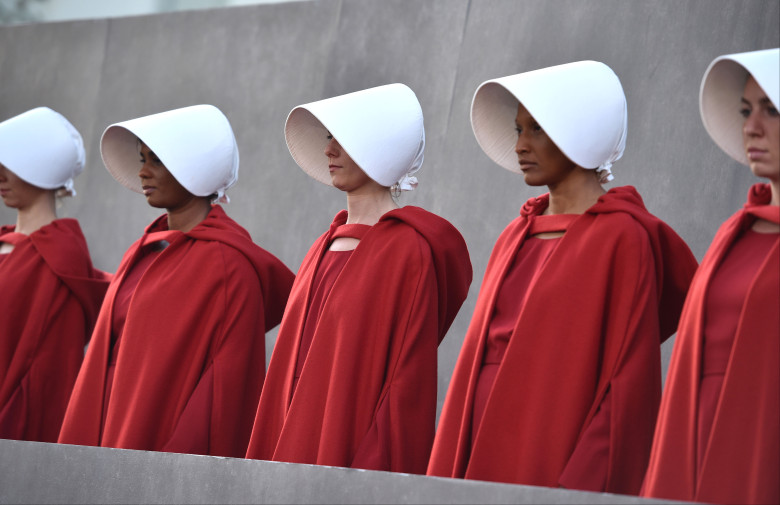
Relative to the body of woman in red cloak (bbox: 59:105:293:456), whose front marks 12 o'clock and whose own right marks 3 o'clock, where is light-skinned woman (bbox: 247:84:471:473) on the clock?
The light-skinned woman is roughly at 9 o'clock from the woman in red cloak.

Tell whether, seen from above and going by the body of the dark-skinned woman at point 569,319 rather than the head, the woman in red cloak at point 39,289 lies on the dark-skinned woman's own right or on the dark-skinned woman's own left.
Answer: on the dark-skinned woman's own right

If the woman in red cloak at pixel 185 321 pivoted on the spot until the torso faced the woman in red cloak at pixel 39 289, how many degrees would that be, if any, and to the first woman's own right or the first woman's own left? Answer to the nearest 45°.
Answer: approximately 90° to the first woman's own right

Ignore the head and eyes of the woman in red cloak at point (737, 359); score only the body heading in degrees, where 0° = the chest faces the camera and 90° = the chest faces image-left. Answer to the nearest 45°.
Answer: approximately 45°

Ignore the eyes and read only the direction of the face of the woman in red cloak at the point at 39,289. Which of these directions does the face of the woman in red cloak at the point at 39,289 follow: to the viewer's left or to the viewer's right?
to the viewer's left

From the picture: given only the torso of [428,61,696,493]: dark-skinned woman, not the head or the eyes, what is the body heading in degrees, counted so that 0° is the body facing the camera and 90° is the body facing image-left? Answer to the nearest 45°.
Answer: approximately 45°
